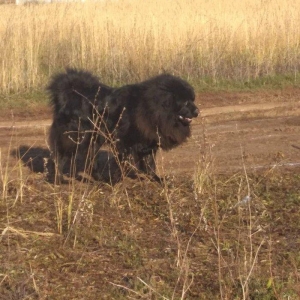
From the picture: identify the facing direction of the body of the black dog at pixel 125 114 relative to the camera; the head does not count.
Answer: to the viewer's right
